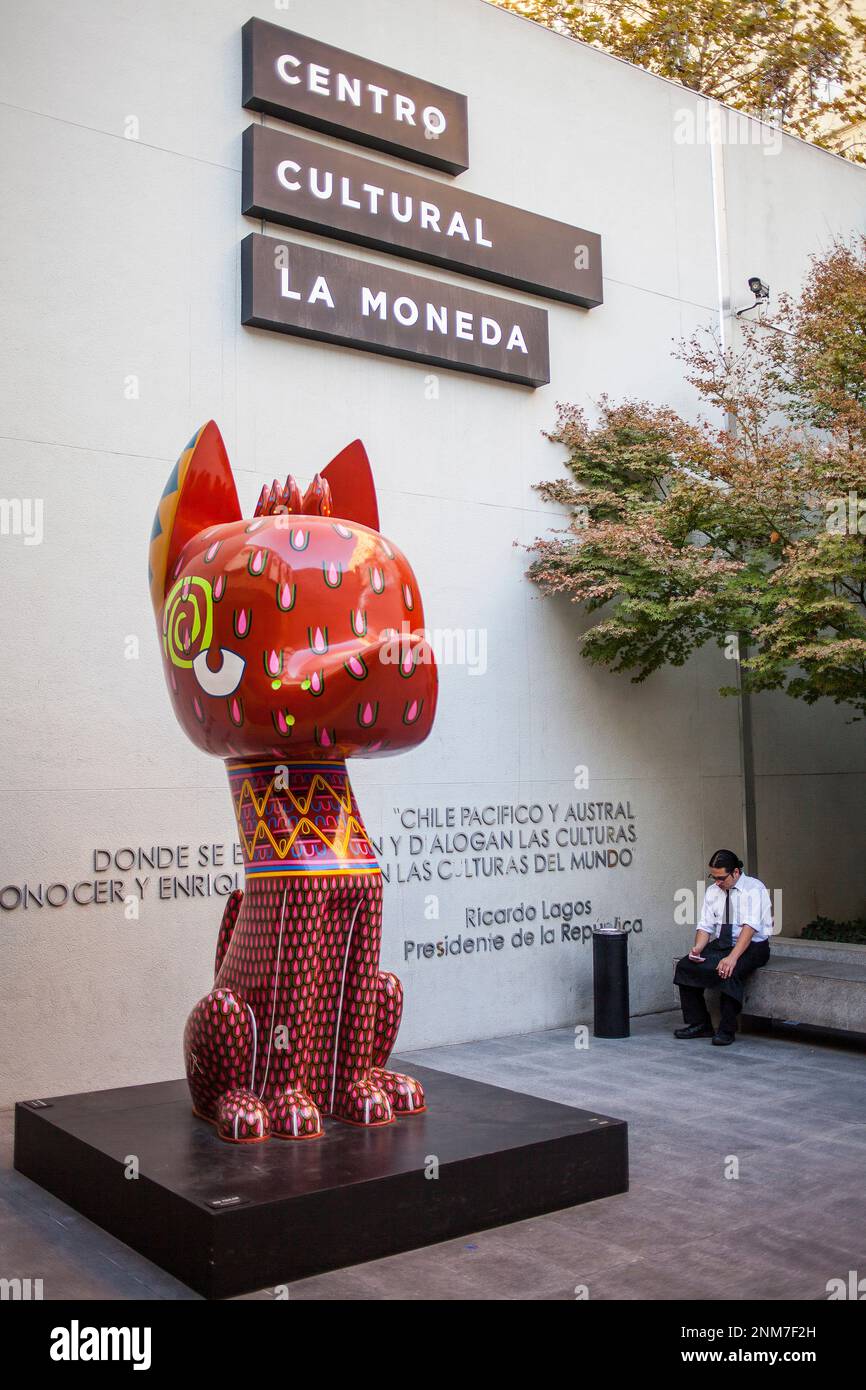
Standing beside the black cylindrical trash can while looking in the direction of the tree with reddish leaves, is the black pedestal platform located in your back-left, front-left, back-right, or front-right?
back-right

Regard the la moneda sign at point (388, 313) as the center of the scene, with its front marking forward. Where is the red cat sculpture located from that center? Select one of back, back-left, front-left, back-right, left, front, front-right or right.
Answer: front-right

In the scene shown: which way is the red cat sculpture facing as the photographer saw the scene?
facing the viewer and to the right of the viewer

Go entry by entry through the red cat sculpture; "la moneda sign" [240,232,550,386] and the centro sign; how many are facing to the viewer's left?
0

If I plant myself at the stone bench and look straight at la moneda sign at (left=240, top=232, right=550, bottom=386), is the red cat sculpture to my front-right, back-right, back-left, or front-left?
front-left

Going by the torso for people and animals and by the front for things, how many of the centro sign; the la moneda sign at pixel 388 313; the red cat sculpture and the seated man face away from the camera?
0

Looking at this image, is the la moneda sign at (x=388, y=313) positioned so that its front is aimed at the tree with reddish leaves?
no

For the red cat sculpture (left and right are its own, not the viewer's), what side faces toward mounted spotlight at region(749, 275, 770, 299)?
left

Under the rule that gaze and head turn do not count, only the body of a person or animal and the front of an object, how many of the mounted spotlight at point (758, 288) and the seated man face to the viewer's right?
0

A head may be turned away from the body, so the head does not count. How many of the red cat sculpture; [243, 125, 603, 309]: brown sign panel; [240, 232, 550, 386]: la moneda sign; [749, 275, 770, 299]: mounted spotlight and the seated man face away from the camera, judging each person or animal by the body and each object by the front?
0

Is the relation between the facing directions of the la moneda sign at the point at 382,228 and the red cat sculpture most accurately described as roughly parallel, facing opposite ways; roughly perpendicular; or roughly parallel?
roughly parallel

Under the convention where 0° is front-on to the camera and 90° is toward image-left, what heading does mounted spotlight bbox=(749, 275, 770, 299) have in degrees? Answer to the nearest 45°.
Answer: approximately 45°

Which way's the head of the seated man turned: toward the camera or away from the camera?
toward the camera
